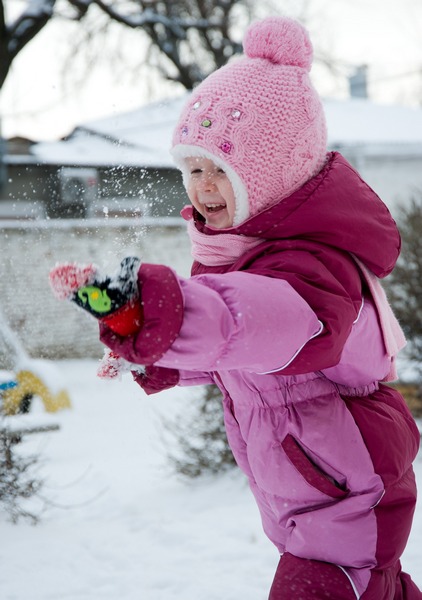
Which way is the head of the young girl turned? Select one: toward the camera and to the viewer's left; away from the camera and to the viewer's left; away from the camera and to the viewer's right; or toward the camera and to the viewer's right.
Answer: toward the camera and to the viewer's left

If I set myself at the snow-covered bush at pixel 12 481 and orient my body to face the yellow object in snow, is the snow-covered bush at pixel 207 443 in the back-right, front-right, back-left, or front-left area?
front-right

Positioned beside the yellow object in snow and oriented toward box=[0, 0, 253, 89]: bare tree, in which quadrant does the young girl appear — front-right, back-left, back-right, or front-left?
back-right

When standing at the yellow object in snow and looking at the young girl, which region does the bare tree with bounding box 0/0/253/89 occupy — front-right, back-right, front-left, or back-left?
back-left

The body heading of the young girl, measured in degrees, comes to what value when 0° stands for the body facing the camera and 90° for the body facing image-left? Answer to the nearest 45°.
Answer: approximately 90°

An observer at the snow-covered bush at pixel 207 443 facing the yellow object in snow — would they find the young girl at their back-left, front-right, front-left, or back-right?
back-left

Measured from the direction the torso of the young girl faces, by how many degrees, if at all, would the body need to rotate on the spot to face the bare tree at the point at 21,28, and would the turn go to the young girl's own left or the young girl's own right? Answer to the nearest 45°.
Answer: approximately 90° to the young girl's own right

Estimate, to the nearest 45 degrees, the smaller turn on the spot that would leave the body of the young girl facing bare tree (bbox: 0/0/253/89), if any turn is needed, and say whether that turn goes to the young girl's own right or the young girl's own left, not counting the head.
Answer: approximately 90° to the young girl's own right

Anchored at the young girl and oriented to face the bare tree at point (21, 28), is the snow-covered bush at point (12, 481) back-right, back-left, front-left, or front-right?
front-left
